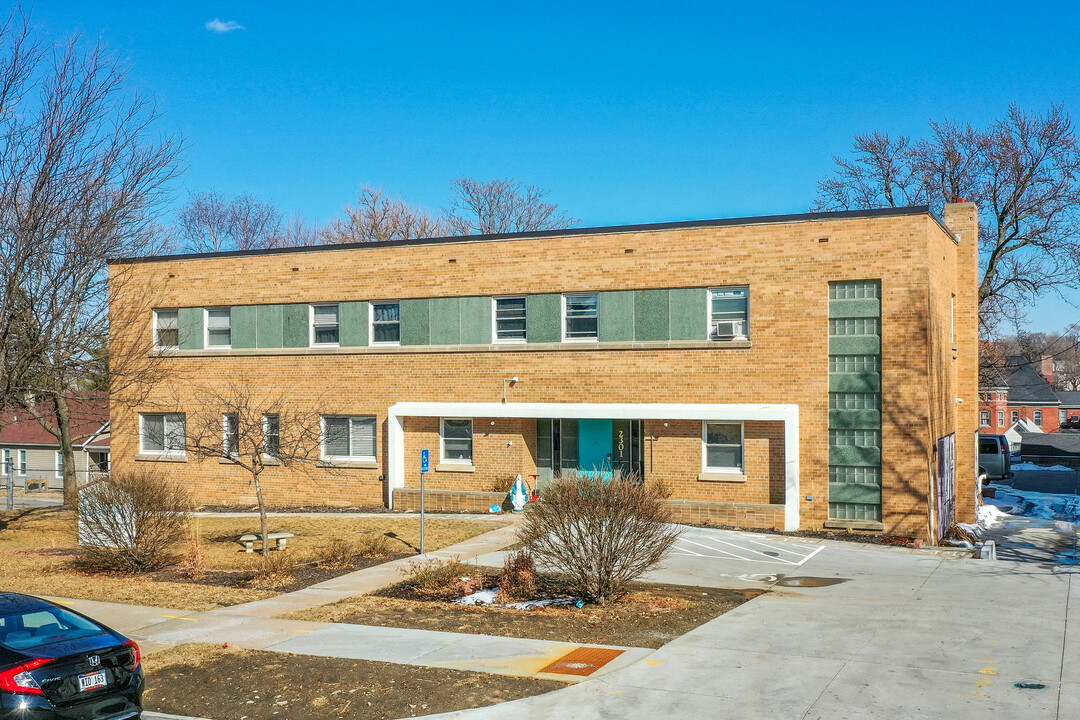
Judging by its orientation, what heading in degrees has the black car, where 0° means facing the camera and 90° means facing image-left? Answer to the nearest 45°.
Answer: approximately 135°

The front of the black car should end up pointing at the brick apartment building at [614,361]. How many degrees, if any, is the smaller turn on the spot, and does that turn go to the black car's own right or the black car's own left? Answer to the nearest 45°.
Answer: approximately 90° to the black car's own right

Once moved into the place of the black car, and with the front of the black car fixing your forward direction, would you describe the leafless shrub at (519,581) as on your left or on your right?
on your right

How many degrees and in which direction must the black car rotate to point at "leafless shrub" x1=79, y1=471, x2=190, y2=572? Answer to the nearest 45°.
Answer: approximately 45° to its right

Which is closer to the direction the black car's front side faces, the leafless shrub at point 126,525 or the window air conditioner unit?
the leafless shrub

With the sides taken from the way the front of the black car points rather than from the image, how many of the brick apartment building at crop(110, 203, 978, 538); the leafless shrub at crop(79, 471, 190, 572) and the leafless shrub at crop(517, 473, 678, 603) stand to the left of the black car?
0

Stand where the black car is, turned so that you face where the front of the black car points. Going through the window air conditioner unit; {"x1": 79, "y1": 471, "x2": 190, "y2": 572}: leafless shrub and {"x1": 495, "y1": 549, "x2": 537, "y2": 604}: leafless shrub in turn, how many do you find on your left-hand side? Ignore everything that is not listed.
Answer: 0

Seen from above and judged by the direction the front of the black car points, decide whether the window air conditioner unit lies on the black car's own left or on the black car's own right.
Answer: on the black car's own right
